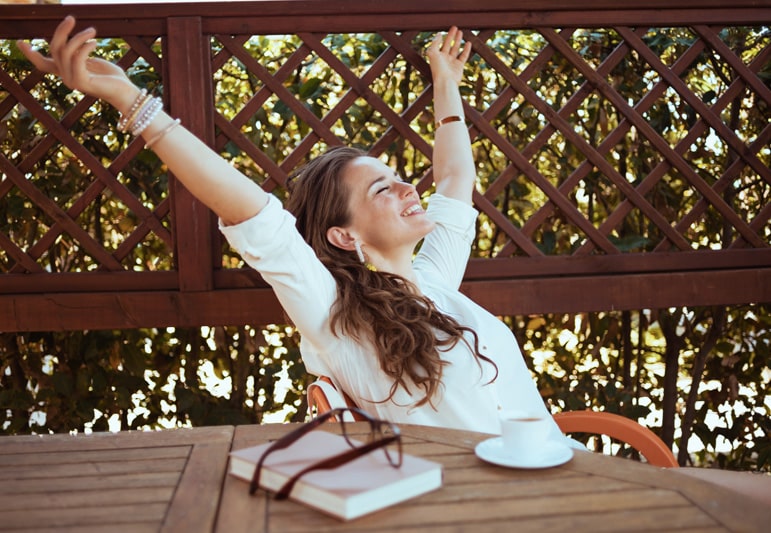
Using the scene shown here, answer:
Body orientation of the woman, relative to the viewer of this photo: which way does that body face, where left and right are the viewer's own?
facing the viewer and to the right of the viewer

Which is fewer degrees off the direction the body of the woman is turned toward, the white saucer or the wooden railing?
the white saucer

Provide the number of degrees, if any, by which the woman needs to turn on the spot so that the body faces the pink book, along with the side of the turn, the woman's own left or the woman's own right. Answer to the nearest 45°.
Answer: approximately 45° to the woman's own right

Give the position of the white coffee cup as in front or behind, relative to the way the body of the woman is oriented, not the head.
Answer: in front

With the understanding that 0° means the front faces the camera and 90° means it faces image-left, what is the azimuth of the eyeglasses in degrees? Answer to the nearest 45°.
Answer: approximately 225°

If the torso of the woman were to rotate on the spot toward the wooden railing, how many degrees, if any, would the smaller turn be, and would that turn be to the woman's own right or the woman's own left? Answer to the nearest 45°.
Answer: approximately 135° to the woman's own left

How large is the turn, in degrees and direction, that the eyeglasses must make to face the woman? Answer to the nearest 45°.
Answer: approximately 45° to its left

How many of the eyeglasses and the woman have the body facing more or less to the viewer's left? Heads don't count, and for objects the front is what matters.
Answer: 0

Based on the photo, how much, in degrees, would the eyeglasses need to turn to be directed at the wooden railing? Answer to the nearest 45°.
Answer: approximately 45° to its left

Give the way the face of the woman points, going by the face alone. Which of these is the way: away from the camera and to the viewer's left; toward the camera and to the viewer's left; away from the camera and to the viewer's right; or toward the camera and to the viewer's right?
toward the camera and to the viewer's right
